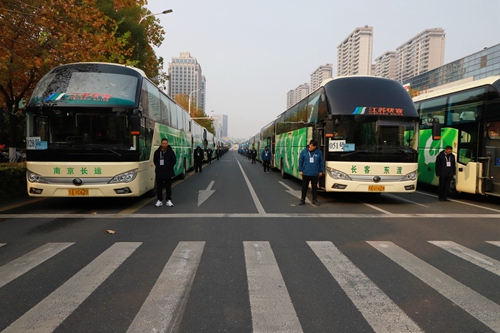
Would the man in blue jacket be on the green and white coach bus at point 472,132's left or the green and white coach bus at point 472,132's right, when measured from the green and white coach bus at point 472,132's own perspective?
on its right

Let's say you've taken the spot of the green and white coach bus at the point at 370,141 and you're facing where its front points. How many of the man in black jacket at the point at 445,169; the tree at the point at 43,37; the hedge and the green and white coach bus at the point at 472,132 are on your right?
2

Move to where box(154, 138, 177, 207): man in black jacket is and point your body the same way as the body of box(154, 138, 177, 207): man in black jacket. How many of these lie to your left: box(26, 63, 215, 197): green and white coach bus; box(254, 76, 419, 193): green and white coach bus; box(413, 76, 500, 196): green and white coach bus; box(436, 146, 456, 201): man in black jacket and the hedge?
3

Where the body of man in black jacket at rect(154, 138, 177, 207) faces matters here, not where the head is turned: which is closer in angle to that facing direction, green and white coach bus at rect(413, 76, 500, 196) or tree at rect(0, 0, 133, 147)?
the green and white coach bus

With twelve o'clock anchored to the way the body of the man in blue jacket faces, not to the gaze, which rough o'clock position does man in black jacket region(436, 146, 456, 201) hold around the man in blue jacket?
The man in black jacket is roughly at 8 o'clock from the man in blue jacket.

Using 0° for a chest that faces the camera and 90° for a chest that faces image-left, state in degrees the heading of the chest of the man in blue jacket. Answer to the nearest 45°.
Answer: approximately 0°

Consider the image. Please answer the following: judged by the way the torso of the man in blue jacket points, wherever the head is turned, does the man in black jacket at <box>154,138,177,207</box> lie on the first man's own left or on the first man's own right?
on the first man's own right

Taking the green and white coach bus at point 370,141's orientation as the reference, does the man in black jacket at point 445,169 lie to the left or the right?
on its left
